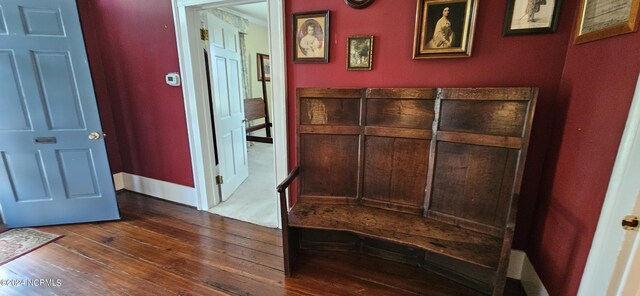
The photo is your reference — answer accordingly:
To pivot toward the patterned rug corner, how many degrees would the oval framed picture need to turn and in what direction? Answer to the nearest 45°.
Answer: approximately 90° to its right

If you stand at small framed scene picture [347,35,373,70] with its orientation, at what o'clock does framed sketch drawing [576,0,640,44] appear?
The framed sketch drawing is roughly at 10 o'clock from the small framed scene picture.

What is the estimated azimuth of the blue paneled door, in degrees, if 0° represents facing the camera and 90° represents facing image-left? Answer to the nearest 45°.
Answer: approximately 0°

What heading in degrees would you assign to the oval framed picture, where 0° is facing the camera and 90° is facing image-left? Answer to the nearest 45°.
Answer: approximately 0°

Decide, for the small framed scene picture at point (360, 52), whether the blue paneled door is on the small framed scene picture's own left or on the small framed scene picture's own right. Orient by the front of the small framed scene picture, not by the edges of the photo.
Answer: on the small framed scene picture's own right

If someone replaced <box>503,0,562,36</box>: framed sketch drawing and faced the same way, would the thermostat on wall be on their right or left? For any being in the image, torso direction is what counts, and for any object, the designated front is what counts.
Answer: on their right

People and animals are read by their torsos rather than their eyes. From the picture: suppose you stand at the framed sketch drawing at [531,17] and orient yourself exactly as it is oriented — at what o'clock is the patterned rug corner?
The patterned rug corner is roughly at 2 o'clock from the framed sketch drawing.

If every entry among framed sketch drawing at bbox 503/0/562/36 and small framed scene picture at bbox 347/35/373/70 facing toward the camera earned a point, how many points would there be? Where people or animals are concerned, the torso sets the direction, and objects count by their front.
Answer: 2

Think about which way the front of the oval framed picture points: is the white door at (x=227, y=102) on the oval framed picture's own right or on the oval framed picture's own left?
on the oval framed picture's own right

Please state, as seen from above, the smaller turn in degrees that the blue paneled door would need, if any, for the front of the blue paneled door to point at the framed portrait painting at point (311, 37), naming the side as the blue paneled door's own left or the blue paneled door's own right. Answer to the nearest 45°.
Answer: approximately 45° to the blue paneled door's own left
